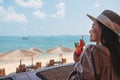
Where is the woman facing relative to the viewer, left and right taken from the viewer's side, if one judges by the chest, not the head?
facing away from the viewer and to the left of the viewer

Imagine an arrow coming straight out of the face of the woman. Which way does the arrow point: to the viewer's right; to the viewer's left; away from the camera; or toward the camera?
to the viewer's left
